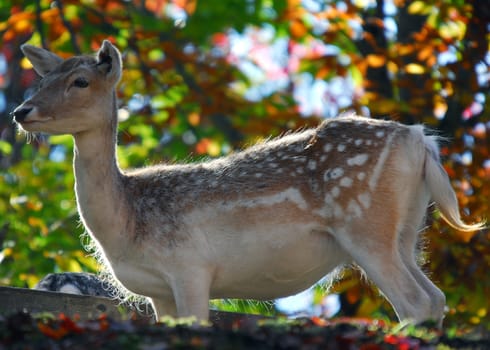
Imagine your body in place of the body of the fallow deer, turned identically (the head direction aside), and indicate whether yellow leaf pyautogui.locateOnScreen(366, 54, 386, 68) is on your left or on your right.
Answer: on your right

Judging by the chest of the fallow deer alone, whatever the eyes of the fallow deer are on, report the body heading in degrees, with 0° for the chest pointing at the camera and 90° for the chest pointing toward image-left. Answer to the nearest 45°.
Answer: approximately 90°

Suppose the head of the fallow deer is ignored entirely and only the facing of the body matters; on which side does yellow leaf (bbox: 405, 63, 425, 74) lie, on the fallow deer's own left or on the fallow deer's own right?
on the fallow deer's own right

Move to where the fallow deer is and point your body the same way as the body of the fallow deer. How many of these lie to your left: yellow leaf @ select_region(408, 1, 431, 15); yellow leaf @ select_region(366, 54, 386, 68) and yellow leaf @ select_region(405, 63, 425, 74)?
0

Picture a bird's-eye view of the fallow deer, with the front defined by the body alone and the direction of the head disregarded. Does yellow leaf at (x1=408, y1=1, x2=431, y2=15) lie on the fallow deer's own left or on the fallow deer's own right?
on the fallow deer's own right
